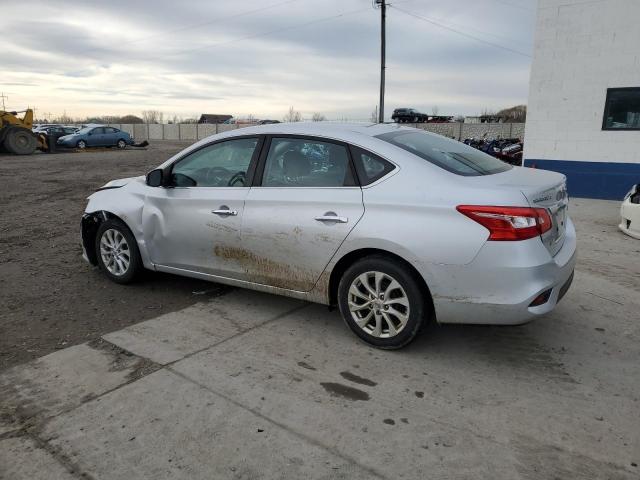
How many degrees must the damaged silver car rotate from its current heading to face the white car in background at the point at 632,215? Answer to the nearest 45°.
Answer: approximately 90° to its right

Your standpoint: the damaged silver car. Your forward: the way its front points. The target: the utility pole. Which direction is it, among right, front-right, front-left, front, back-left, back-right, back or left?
front-right

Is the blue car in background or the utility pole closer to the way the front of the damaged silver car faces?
the blue car in background

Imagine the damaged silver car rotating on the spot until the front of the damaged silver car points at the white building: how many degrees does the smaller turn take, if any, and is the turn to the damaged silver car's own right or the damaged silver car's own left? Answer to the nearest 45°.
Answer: approximately 90° to the damaged silver car's own right

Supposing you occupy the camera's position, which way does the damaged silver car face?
facing away from the viewer and to the left of the viewer

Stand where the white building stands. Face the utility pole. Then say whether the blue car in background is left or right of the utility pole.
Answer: left

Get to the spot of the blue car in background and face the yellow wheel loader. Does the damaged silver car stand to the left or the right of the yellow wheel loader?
left

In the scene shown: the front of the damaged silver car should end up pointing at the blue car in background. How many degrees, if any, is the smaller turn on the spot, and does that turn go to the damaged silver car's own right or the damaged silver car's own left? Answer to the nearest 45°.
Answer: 0° — it already faces it

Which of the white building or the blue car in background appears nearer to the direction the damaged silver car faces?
the blue car in background

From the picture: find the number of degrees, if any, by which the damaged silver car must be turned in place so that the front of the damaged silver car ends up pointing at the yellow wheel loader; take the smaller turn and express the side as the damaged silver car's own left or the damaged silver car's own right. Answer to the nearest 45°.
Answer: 0° — it already faces it

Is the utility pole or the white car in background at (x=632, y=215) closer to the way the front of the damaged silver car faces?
the utility pole
